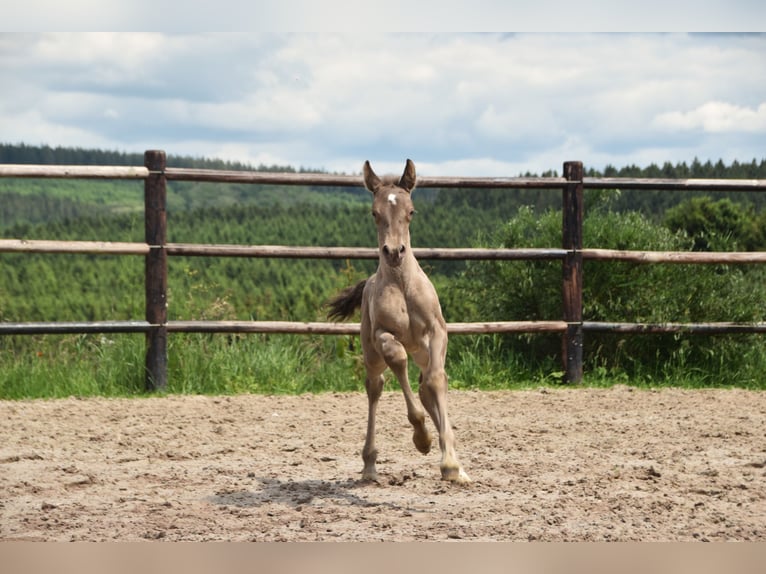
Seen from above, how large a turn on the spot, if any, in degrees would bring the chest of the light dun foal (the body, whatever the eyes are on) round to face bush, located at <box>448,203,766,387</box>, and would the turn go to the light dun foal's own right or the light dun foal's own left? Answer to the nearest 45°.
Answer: approximately 135° to the light dun foal's own left

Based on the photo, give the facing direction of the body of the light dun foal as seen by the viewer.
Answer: toward the camera
